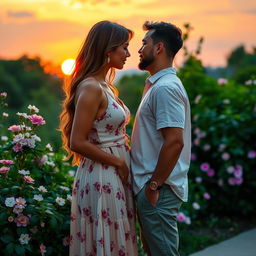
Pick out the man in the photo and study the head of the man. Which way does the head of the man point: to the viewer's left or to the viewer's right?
to the viewer's left

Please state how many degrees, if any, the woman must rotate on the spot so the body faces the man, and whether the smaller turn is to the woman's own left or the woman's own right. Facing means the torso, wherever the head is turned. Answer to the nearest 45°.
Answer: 0° — they already face them

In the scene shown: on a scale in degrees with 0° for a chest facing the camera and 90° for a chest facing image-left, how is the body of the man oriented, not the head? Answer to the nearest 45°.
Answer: approximately 90°

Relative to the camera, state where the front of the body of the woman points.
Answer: to the viewer's right

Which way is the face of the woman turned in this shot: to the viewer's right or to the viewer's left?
to the viewer's right

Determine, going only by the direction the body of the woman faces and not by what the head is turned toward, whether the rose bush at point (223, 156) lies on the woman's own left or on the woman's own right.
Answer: on the woman's own left

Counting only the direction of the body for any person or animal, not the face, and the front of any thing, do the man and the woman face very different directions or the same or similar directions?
very different directions

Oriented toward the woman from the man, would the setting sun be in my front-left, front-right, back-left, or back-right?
front-right

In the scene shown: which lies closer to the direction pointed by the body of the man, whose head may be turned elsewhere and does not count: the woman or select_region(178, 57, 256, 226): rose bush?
the woman
